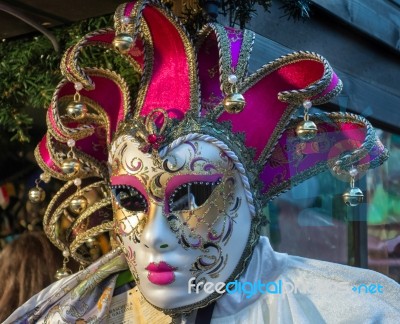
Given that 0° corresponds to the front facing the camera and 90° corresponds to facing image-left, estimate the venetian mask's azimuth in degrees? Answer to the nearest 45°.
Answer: approximately 45°
